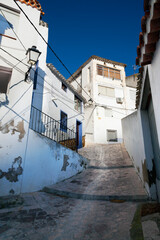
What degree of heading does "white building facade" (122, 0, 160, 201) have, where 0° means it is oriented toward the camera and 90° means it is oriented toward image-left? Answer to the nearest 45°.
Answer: approximately 90°

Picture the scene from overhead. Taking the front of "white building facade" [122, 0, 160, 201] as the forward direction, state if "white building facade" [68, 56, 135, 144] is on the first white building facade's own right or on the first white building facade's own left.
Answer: on the first white building facade's own right
